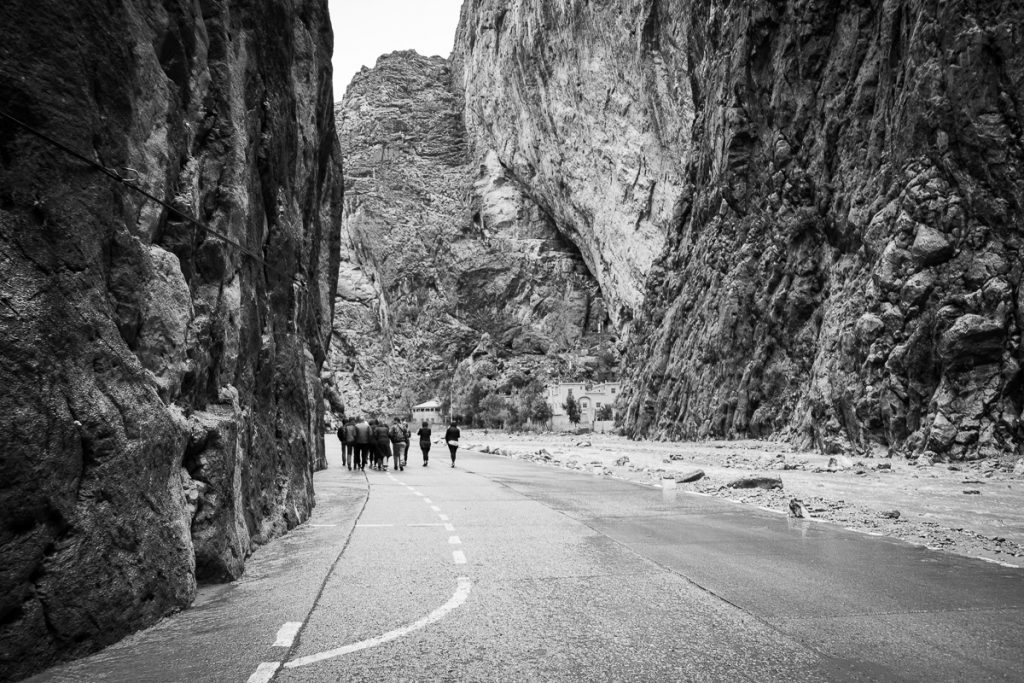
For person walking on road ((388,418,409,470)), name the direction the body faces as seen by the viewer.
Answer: away from the camera

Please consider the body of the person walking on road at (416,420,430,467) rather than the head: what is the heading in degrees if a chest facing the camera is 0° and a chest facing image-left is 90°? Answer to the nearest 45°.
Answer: approximately 180°

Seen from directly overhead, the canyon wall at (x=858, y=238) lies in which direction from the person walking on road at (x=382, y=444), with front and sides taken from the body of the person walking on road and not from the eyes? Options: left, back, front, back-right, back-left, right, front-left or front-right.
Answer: right

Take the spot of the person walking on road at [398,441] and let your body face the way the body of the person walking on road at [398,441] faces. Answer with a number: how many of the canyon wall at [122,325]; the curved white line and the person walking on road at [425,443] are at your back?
2

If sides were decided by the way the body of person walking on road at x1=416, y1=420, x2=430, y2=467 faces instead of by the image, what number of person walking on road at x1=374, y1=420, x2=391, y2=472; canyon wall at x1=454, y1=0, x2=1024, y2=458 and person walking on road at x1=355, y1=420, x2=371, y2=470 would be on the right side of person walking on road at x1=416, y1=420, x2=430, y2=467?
1

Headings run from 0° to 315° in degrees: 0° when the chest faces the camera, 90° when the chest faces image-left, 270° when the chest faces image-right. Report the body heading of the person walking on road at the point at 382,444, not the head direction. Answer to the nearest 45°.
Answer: approximately 180°

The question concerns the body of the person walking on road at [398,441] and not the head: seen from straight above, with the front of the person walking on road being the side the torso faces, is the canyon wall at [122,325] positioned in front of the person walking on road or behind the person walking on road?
behind

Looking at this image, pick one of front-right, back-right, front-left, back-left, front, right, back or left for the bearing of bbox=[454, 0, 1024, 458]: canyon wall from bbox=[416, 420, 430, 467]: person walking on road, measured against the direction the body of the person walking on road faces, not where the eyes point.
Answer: right

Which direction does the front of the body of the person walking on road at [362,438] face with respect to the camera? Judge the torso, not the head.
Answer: away from the camera
